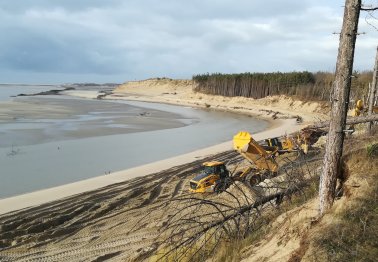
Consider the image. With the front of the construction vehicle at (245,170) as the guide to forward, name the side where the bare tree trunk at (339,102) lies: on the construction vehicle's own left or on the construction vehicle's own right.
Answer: on the construction vehicle's own left

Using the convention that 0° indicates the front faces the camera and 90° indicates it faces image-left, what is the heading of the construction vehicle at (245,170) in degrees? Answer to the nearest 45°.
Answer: approximately 45°
